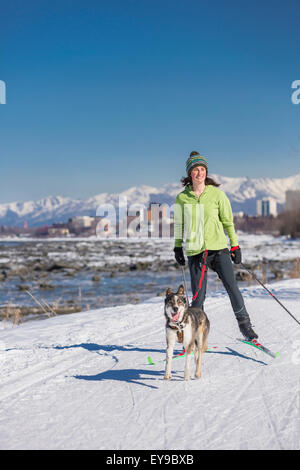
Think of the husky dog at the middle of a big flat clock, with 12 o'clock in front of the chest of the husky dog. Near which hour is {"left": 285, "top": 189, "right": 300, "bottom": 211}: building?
The building is roughly at 5 o'clock from the husky dog.

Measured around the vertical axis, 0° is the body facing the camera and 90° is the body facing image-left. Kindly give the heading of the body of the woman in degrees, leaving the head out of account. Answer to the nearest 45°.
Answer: approximately 0°

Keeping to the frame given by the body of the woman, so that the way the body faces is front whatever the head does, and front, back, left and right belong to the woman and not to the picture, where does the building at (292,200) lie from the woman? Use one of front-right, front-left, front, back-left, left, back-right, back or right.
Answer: back

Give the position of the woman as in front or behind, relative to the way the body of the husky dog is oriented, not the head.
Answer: behind

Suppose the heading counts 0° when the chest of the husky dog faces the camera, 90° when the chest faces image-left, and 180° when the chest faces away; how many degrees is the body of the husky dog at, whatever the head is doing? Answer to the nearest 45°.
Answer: approximately 45°

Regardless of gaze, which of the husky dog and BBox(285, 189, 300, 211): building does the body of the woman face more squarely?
the husky dog

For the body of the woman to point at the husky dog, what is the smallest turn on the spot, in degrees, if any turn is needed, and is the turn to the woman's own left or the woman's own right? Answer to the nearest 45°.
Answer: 0° — they already face it
